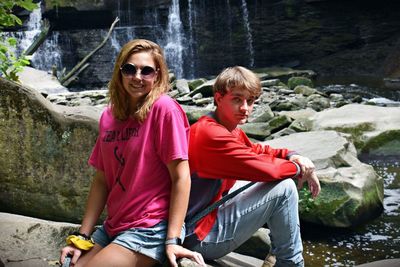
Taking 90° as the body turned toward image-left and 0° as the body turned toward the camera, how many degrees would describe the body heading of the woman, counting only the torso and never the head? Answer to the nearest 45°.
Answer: approximately 45°

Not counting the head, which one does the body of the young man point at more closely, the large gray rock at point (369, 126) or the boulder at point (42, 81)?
the large gray rock

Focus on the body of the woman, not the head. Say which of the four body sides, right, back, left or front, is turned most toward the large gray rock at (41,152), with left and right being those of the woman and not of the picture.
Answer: right

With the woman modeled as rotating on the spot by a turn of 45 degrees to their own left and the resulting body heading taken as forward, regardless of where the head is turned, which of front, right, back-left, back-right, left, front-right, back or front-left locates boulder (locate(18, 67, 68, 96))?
back

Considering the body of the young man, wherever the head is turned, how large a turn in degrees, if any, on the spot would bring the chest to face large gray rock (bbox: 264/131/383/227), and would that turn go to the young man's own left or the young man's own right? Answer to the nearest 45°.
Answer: approximately 45° to the young man's own left

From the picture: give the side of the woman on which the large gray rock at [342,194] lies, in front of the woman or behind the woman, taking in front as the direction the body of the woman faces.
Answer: behind
